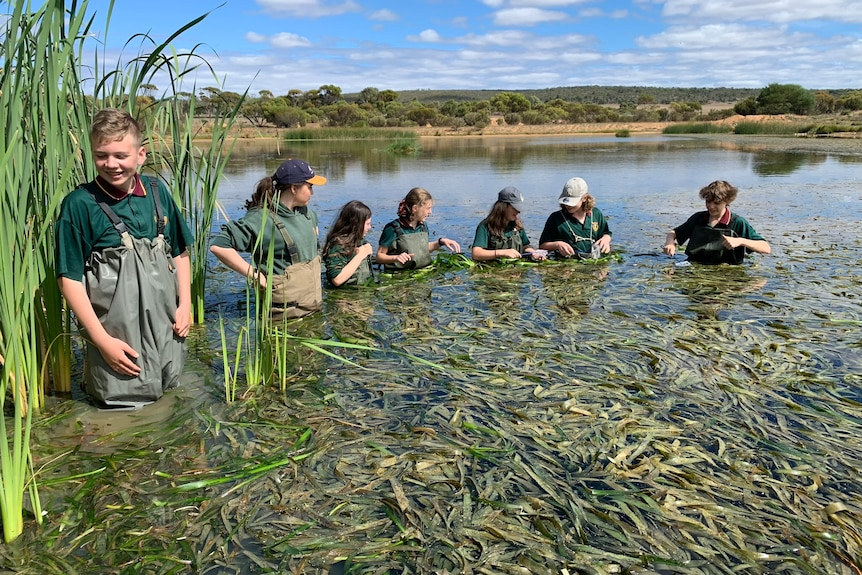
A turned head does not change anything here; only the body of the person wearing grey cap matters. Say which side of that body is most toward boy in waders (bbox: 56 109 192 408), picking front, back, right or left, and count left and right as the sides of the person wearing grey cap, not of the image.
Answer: right

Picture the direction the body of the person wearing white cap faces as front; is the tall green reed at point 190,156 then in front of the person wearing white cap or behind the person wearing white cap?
in front

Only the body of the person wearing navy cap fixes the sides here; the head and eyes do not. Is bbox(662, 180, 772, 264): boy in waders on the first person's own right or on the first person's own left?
on the first person's own left

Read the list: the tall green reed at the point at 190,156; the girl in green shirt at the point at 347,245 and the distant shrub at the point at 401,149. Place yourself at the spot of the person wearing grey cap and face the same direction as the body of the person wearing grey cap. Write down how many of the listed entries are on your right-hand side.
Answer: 2

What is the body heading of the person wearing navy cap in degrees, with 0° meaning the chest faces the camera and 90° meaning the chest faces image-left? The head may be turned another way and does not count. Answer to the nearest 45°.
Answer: approximately 315°

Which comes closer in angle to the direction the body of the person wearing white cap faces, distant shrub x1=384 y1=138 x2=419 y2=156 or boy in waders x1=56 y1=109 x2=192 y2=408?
the boy in waders

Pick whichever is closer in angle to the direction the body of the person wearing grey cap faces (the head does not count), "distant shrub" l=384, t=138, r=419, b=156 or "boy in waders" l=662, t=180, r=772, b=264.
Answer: the boy in waders

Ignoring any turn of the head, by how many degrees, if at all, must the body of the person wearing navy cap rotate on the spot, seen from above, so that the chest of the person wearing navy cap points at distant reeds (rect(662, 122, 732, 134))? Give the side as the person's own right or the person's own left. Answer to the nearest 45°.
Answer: approximately 90° to the person's own left

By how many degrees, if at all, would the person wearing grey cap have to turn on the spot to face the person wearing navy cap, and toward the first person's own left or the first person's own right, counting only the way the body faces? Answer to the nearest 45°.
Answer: approximately 90° to the first person's own right

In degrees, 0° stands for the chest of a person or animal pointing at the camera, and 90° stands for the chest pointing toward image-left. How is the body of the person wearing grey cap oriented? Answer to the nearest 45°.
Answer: approximately 315°

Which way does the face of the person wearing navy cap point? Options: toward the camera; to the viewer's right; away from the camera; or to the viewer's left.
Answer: to the viewer's right

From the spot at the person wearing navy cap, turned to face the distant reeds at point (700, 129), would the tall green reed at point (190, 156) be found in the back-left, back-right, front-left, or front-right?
back-left
